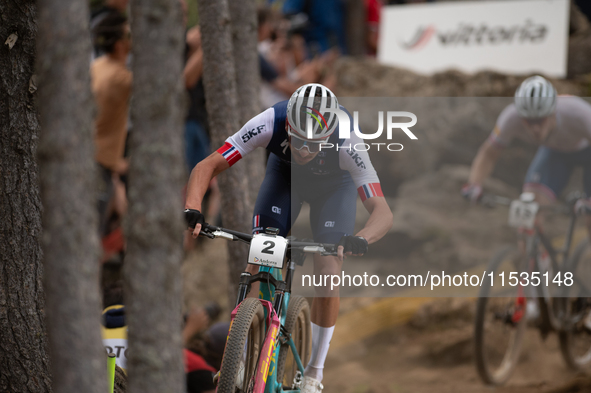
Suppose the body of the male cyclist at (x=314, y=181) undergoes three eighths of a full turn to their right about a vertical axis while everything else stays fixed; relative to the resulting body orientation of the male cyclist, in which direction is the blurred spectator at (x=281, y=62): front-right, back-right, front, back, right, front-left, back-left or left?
front-right

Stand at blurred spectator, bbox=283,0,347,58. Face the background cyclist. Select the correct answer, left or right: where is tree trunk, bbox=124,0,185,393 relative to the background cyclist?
right

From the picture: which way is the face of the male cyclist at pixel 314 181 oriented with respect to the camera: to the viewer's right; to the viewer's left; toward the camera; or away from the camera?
toward the camera

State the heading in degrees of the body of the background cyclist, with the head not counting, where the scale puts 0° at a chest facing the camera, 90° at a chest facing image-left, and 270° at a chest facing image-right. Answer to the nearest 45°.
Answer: approximately 45°

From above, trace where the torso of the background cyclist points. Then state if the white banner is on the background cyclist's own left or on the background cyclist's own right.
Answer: on the background cyclist's own right

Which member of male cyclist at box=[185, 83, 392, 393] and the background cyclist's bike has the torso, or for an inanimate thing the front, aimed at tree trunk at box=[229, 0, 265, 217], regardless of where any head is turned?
the background cyclist's bike

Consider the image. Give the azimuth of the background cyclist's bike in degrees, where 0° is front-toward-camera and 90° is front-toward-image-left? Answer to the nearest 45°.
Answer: approximately 45°

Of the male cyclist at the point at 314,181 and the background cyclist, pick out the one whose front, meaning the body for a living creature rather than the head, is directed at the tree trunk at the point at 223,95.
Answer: the background cyclist

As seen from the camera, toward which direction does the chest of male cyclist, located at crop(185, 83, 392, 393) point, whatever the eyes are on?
toward the camera

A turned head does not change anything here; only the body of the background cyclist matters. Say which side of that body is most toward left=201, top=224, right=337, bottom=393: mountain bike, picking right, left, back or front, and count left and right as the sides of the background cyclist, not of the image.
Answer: front

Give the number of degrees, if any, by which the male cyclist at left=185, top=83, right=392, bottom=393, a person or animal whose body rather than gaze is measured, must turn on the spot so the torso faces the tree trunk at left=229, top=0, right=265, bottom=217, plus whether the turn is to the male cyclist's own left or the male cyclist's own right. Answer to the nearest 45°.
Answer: approximately 180°

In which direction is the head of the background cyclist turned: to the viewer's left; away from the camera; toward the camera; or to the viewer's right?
toward the camera
